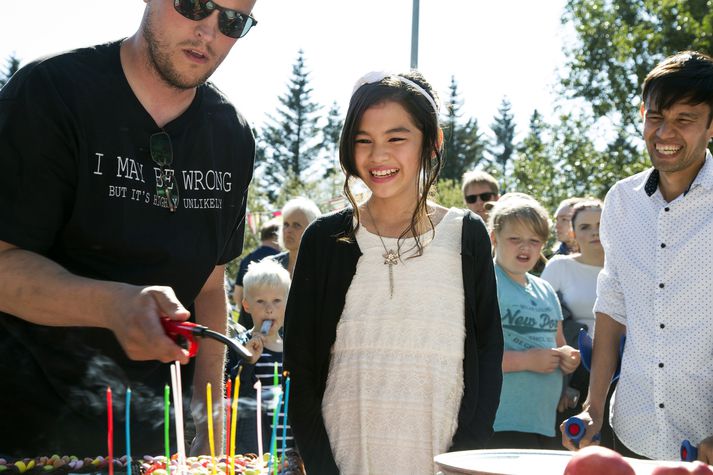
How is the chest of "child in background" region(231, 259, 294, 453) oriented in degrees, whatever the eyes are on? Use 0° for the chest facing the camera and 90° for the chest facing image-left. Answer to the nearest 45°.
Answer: approximately 0°

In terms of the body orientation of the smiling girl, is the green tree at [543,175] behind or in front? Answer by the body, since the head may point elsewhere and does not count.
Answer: behind

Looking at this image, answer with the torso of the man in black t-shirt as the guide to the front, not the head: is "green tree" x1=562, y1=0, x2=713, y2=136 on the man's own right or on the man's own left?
on the man's own left

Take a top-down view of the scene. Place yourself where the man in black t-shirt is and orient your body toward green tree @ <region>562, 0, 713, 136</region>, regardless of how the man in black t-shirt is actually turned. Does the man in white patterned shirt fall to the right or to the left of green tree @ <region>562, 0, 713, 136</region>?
right

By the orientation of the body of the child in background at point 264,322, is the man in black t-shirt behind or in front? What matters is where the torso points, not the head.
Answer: in front

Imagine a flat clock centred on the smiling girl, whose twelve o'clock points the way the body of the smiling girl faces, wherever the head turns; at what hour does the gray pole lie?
The gray pole is roughly at 6 o'clock from the smiling girl.

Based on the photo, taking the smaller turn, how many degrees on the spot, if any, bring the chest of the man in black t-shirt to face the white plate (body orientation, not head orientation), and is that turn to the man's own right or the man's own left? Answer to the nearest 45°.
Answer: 0° — they already face it

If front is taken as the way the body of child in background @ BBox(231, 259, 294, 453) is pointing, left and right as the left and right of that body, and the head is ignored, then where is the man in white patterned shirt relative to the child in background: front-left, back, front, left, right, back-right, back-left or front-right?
front-left

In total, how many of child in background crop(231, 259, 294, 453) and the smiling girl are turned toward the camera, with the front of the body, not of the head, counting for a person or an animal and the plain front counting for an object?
2

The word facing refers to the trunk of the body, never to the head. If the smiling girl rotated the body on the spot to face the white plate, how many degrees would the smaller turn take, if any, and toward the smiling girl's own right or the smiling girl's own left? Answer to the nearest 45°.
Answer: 0° — they already face it

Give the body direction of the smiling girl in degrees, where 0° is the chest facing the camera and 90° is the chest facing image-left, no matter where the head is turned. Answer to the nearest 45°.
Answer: approximately 0°

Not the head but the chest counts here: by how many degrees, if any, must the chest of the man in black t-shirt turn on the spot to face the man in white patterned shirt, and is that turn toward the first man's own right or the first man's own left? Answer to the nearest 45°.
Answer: approximately 45° to the first man's own left

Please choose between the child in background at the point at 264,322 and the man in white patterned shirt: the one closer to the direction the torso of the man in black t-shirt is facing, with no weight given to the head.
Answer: the man in white patterned shirt
